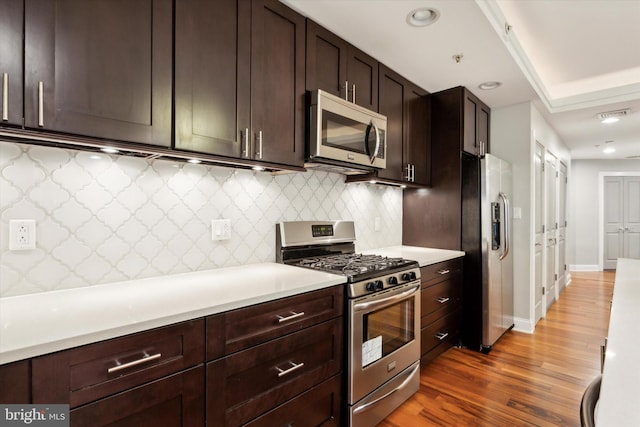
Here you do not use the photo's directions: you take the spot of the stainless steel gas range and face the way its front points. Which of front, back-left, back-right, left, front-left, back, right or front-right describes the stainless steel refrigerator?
left

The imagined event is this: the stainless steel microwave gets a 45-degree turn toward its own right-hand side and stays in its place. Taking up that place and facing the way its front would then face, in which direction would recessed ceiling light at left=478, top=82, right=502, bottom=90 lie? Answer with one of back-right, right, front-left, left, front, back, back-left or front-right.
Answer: back-left

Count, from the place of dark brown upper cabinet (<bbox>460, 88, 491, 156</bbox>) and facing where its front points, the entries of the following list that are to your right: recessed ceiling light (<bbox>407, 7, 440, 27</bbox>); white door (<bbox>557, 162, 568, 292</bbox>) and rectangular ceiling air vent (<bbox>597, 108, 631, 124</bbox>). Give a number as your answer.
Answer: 1

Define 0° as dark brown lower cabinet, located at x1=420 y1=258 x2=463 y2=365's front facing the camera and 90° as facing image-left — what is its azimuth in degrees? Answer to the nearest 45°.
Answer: approximately 315°

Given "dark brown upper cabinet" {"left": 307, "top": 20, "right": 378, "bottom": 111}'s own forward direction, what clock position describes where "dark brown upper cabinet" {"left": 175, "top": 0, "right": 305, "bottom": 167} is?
"dark brown upper cabinet" {"left": 175, "top": 0, "right": 305, "bottom": 167} is roughly at 3 o'clock from "dark brown upper cabinet" {"left": 307, "top": 20, "right": 378, "bottom": 111}.

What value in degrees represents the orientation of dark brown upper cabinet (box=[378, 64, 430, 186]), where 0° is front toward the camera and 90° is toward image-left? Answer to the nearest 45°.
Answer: approximately 315°
